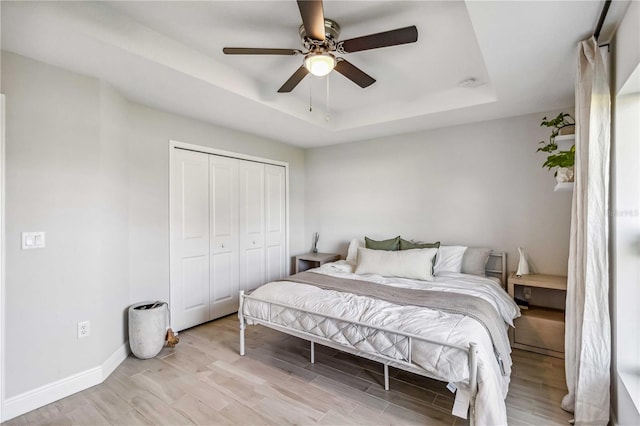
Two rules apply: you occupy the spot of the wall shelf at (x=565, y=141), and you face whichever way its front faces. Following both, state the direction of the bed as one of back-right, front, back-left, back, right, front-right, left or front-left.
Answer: front

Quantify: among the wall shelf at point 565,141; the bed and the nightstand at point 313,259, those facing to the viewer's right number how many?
0

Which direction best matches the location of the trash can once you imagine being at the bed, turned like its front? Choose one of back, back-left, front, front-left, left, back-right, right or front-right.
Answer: front-right

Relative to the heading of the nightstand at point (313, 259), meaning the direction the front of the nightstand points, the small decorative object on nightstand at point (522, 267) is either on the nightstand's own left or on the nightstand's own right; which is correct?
on the nightstand's own left

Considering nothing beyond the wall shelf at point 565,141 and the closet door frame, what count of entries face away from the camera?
0

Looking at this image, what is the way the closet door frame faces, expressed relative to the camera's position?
facing the viewer and to the right of the viewer

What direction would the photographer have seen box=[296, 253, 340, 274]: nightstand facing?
facing the viewer and to the left of the viewer

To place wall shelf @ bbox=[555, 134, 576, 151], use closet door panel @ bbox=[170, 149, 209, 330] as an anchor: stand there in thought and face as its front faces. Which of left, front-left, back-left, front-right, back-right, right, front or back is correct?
front

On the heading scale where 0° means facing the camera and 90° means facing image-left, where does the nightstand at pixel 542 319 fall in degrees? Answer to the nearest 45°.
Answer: approximately 45°

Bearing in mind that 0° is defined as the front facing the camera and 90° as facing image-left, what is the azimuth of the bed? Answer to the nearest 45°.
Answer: approximately 45°
